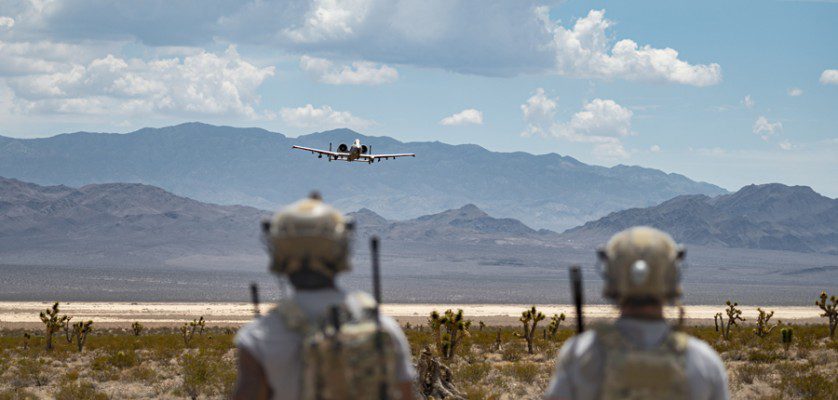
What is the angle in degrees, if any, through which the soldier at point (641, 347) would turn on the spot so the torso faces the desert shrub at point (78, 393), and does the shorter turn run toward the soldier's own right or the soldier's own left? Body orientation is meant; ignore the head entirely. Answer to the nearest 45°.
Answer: approximately 45° to the soldier's own left

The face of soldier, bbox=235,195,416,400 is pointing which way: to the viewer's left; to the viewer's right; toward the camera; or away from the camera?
away from the camera

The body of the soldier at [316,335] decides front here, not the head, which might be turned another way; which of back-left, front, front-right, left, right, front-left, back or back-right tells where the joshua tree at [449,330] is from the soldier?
front

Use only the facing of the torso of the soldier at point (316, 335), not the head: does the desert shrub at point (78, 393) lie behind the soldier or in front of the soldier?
in front

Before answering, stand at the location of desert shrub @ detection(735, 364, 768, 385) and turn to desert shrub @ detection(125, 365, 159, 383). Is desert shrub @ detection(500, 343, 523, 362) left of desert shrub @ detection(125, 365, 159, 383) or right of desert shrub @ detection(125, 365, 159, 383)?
right

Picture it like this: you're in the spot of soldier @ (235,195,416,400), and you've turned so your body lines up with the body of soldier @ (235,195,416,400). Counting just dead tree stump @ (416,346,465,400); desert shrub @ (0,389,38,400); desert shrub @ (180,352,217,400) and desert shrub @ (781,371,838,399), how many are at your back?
0

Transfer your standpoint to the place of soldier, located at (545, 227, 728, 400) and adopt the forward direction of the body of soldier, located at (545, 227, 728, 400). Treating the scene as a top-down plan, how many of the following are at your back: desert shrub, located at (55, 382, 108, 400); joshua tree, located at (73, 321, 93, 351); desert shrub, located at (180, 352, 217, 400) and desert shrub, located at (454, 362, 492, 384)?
0

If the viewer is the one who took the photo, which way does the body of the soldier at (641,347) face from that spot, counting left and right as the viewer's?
facing away from the viewer

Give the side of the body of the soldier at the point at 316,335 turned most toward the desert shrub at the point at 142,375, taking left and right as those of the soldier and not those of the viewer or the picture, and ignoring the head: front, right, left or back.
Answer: front

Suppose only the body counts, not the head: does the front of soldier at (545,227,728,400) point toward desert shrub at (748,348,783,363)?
yes

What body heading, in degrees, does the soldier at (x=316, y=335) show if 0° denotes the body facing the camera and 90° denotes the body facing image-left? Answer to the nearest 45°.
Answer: approximately 180°

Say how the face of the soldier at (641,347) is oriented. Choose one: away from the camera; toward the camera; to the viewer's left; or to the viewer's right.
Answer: away from the camera

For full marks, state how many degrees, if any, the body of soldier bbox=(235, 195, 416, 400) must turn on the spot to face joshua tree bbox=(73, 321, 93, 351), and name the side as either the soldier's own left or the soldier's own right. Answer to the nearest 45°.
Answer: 0° — they already face it

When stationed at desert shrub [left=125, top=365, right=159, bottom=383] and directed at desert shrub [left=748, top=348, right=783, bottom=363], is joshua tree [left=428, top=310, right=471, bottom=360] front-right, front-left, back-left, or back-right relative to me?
front-left

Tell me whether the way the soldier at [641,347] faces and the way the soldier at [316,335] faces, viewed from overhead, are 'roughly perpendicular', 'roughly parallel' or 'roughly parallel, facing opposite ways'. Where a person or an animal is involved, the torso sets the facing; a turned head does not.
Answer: roughly parallel
